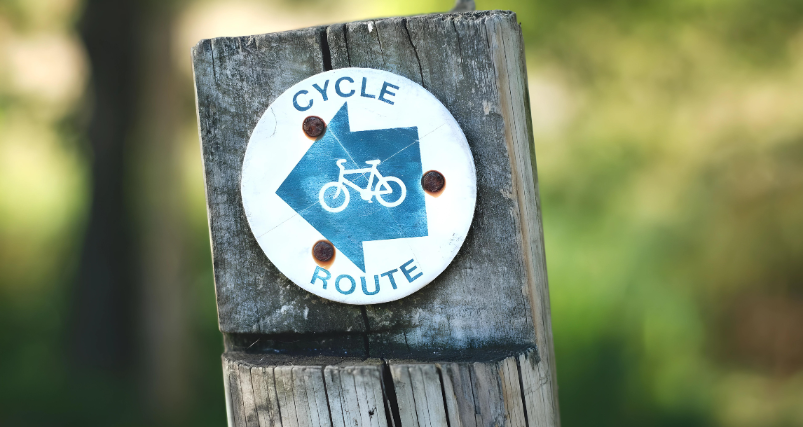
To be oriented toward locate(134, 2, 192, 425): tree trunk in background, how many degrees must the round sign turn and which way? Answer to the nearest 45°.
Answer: approximately 135° to its right

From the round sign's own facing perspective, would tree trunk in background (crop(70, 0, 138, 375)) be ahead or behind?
behind

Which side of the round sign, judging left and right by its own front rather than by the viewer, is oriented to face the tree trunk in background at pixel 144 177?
back

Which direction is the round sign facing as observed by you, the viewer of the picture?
facing the viewer
